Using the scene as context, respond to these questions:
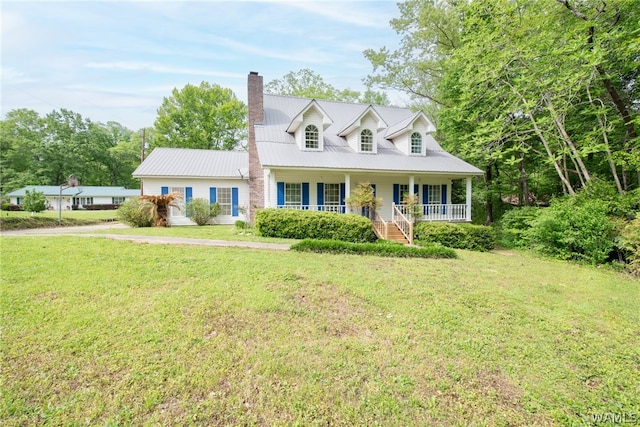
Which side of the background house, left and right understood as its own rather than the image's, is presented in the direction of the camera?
front

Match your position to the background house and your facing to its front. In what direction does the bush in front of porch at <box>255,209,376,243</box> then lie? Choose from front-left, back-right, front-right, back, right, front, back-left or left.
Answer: front

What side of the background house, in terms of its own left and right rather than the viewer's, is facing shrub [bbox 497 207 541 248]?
front

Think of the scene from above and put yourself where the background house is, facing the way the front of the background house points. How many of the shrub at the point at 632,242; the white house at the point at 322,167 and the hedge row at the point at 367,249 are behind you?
0

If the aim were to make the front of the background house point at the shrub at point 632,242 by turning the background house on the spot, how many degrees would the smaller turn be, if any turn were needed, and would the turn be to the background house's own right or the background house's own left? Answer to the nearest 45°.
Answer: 0° — it already faces it

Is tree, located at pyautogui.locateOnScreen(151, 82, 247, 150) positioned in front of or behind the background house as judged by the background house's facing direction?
in front

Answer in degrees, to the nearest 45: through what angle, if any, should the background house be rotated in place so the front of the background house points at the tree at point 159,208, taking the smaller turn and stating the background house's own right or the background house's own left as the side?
0° — it already faces it

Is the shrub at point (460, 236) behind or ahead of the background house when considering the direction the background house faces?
ahead

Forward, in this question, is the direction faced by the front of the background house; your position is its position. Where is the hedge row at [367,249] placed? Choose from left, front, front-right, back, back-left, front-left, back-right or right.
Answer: front

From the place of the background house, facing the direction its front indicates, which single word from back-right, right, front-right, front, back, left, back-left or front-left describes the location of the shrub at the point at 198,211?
front

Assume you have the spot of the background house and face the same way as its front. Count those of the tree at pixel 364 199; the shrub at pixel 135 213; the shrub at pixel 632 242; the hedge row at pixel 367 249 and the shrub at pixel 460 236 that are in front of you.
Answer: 5

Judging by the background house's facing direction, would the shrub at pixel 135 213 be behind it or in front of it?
in front
